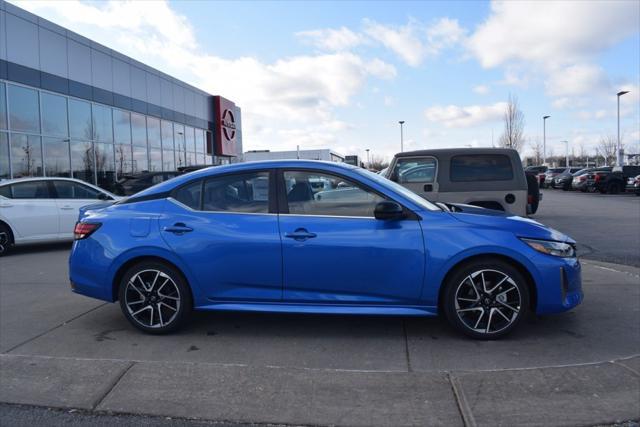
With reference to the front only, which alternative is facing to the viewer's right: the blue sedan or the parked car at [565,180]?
the blue sedan

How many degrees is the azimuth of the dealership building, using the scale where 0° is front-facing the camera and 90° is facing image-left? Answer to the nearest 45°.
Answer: approximately 315°

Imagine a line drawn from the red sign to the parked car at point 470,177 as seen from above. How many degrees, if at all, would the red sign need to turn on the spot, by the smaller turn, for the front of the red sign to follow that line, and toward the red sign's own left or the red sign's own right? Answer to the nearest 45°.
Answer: approximately 45° to the red sign's own right

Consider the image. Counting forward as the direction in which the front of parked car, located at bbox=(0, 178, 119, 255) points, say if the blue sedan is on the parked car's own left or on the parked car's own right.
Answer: on the parked car's own right

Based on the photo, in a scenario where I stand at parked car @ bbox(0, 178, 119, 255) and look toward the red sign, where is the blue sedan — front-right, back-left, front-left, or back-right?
back-right

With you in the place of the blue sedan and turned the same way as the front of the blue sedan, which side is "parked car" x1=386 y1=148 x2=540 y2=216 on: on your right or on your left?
on your left

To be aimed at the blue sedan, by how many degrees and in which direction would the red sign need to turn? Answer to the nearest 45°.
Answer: approximately 45° to its right

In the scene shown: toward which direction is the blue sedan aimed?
to the viewer's right

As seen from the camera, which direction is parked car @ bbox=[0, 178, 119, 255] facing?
to the viewer's right
